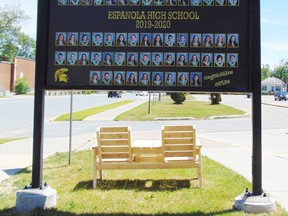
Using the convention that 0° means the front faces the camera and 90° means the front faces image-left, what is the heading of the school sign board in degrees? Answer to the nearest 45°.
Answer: approximately 0°
